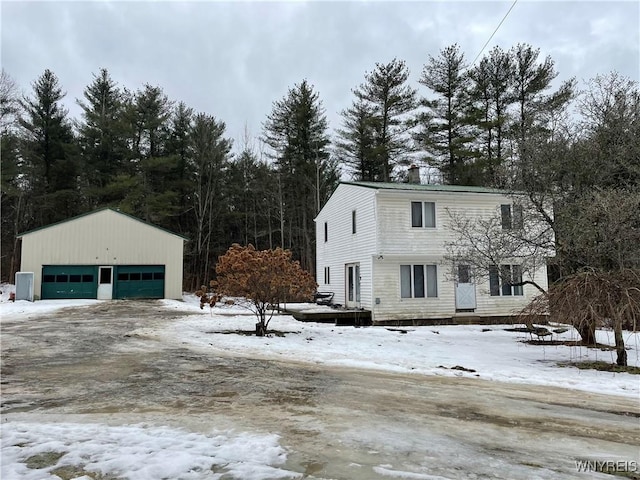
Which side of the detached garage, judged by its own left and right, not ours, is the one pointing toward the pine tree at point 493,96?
left

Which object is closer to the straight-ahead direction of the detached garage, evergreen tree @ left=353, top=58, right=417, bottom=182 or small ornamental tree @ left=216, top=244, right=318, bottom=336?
the small ornamental tree

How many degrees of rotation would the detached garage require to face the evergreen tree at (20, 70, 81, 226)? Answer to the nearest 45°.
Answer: approximately 135° to its right

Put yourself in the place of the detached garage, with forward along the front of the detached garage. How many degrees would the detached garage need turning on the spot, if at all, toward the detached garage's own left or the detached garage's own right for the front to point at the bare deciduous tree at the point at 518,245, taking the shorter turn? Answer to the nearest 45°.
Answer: approximately 45° to the detached garage's own left

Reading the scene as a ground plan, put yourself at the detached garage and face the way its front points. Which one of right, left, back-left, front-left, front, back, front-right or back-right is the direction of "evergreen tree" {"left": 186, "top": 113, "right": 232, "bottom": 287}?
back-left

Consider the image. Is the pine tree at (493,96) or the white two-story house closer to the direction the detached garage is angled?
the white two-story house

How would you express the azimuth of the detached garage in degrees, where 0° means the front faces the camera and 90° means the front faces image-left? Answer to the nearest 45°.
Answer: approximately 0°

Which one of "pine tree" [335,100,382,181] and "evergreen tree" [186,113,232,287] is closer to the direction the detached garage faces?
the pine tree

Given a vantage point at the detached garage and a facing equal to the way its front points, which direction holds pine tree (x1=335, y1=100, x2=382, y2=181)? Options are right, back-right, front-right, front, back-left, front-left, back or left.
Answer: left

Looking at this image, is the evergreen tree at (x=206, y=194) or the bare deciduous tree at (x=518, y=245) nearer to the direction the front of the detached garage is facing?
the bare deciduous tree

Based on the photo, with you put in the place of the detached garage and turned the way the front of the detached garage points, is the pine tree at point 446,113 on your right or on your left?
on your left
